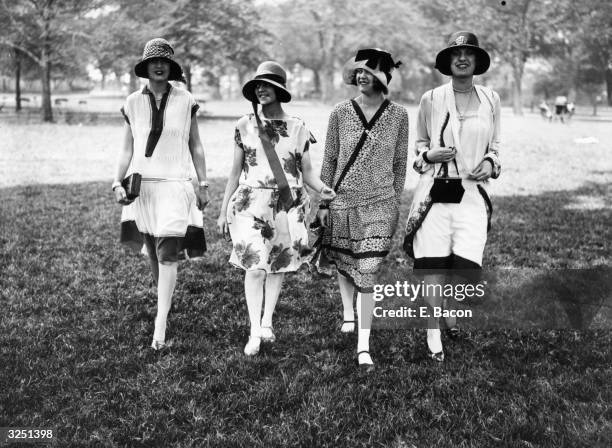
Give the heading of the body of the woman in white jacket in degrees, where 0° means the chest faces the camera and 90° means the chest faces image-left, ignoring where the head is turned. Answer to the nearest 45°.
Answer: approximately 0°

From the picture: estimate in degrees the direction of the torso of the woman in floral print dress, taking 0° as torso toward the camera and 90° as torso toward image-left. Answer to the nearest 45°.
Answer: approximately 0°

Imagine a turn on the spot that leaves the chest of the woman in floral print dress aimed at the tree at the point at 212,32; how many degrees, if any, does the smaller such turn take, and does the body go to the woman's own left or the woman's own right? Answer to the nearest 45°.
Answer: approximately 180°

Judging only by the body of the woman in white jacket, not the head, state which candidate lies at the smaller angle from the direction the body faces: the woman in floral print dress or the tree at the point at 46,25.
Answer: the woman in floral print dress

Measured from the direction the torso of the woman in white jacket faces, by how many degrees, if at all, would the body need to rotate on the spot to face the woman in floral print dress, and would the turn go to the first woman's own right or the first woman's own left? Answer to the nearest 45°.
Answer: approximately 90° to the first woman's own right

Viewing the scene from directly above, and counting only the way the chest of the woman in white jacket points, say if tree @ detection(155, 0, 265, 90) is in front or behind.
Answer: behind

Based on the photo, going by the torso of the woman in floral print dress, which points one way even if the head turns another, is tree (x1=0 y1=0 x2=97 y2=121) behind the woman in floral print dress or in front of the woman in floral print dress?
behind

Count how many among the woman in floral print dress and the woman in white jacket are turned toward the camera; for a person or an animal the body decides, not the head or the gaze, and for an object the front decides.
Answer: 2

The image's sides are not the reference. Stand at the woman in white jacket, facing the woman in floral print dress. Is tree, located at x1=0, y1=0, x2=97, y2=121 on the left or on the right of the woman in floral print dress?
right

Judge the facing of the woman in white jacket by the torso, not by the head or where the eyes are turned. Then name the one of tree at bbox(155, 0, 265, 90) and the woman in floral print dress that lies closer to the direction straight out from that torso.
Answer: the woman in floral print dress

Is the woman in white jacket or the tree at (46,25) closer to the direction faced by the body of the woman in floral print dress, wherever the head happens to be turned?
the woman in white jacket
